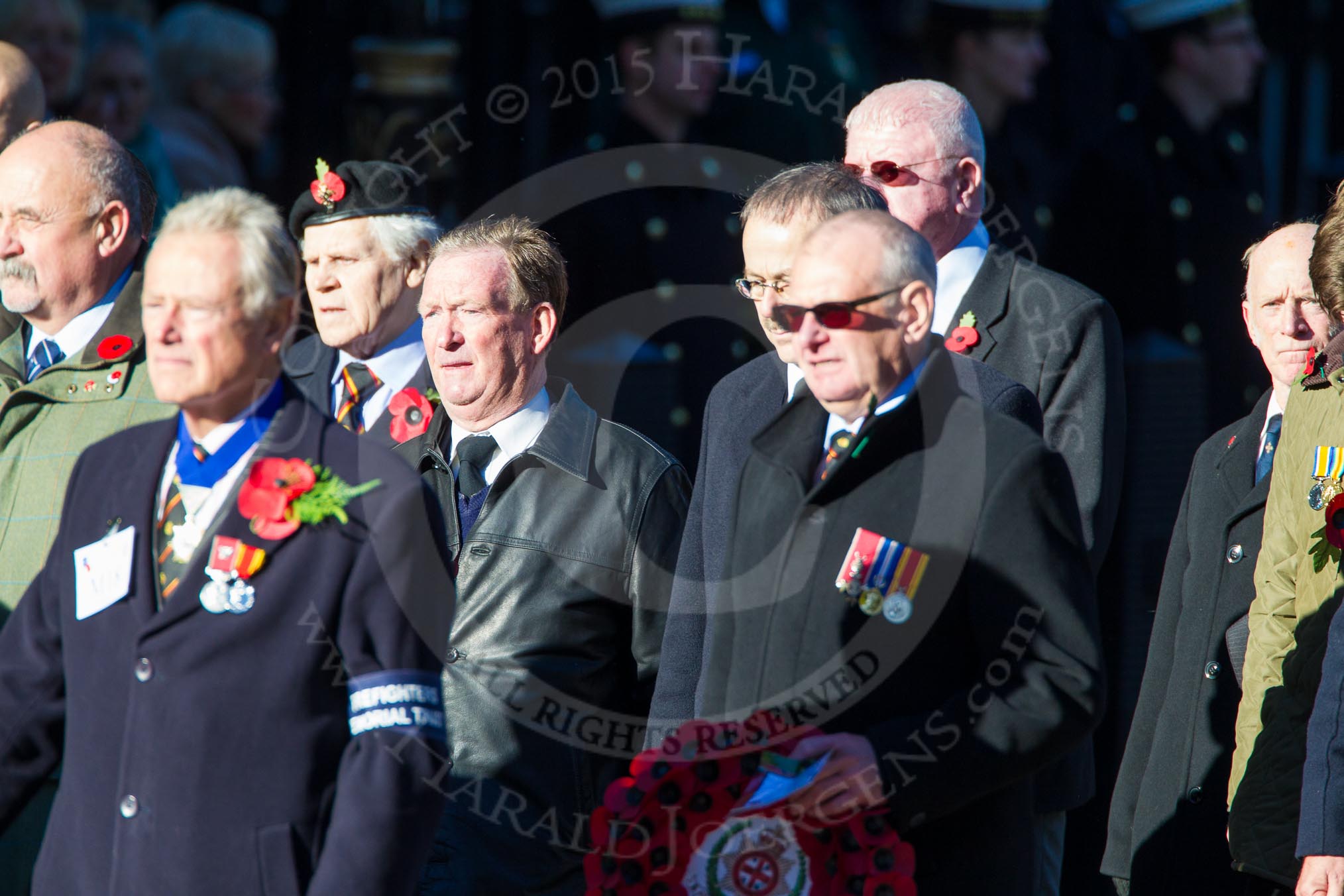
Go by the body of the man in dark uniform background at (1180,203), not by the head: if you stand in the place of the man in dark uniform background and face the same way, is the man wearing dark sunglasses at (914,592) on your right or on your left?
on your right

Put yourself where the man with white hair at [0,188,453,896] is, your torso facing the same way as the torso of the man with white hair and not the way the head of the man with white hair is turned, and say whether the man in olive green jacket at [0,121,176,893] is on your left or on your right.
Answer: on your right

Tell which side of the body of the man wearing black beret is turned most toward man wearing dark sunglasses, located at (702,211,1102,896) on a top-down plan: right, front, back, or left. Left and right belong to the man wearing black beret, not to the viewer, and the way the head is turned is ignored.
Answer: left

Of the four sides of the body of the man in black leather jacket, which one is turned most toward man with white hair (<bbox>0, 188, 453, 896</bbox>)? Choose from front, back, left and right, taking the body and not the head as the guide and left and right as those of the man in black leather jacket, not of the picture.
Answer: front

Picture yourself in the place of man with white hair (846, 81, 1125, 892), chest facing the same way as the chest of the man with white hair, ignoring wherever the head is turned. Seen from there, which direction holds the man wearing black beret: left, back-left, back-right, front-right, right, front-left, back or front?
front-right

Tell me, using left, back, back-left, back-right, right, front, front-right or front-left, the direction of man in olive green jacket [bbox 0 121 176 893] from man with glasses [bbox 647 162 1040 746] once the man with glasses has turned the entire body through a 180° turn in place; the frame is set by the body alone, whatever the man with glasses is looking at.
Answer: back-left

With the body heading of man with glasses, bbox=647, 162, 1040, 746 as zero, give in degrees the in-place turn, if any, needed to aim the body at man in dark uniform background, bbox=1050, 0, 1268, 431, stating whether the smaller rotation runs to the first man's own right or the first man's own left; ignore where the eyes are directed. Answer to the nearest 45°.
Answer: approximately 180°

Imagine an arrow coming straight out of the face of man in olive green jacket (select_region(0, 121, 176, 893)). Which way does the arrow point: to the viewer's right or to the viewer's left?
to the viewer's left

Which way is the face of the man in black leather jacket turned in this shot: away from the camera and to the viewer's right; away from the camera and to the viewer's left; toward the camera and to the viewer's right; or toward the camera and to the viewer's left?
toward the camera and to the viewer's left

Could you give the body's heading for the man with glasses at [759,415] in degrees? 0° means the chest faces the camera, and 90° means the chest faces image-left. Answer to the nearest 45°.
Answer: approximately 45°

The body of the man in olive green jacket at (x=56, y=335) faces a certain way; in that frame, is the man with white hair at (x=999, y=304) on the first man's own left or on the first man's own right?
on the first man's own left

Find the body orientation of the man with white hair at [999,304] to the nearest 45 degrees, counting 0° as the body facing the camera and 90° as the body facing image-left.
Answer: approximately 45°

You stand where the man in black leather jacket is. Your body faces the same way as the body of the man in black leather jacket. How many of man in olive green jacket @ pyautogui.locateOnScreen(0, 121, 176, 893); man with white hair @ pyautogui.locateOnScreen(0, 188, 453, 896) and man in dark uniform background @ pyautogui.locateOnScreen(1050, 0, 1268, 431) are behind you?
1

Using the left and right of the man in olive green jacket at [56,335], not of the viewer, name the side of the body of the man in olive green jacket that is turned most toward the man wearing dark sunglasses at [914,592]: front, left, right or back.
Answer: left

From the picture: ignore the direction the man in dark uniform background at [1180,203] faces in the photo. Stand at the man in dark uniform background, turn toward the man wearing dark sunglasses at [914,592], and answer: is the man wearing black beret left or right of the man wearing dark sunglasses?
right

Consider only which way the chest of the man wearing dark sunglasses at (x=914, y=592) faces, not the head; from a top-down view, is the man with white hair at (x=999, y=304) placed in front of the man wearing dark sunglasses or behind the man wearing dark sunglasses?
behind

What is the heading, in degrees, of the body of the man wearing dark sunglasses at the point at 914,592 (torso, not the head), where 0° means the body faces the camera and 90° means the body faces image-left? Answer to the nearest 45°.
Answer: approximately 45°
